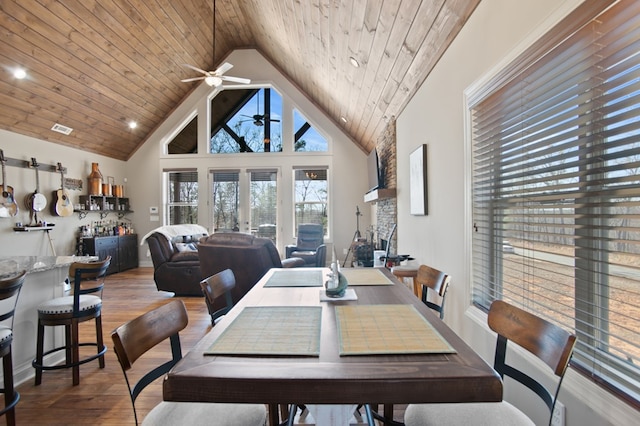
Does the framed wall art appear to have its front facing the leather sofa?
yes

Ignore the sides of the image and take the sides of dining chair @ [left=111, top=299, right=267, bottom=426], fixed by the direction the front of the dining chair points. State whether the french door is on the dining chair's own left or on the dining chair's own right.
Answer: on the dining chair's own left

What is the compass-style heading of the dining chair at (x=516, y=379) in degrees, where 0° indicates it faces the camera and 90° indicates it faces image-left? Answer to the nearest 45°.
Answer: approximately 45°

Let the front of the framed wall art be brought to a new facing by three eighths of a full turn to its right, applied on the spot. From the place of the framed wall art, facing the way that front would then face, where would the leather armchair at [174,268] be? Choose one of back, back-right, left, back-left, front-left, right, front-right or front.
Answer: back-left

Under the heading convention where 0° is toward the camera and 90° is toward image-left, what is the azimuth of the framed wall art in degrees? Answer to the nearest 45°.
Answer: approximately 90°

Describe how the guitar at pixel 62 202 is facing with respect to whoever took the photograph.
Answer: facing the viewer and to the right of the viewer

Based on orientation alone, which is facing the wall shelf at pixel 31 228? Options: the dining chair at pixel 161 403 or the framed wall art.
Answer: the framed wall art

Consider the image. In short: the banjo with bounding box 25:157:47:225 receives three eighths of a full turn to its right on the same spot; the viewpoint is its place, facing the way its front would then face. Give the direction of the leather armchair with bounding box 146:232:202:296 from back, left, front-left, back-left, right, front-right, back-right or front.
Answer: back-left

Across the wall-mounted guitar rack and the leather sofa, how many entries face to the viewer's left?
0

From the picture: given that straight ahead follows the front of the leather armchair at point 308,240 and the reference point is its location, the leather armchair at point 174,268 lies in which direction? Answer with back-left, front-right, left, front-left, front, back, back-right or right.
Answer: front

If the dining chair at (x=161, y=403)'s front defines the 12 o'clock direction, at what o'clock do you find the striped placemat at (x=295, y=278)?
The striped placemat is roughly at 9 o'clock from the dining chair.

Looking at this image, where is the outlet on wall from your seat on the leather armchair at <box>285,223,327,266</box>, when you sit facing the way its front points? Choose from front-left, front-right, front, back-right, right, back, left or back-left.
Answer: front-left

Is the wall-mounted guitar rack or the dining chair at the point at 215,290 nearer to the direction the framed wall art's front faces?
the wall-mounted guitar rack

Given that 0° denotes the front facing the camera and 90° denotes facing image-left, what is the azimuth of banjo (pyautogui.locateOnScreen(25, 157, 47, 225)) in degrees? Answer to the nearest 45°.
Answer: approximately 315°

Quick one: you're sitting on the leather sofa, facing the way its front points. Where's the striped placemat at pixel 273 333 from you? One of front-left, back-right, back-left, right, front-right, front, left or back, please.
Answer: back-right

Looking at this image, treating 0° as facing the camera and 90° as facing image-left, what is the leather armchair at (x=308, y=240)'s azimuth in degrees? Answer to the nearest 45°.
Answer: approximately 45°

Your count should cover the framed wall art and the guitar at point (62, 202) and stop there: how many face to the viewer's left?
1

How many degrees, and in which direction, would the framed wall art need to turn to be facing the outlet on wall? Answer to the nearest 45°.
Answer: approximately 90° to its left

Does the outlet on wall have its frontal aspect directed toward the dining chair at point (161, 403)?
yes
